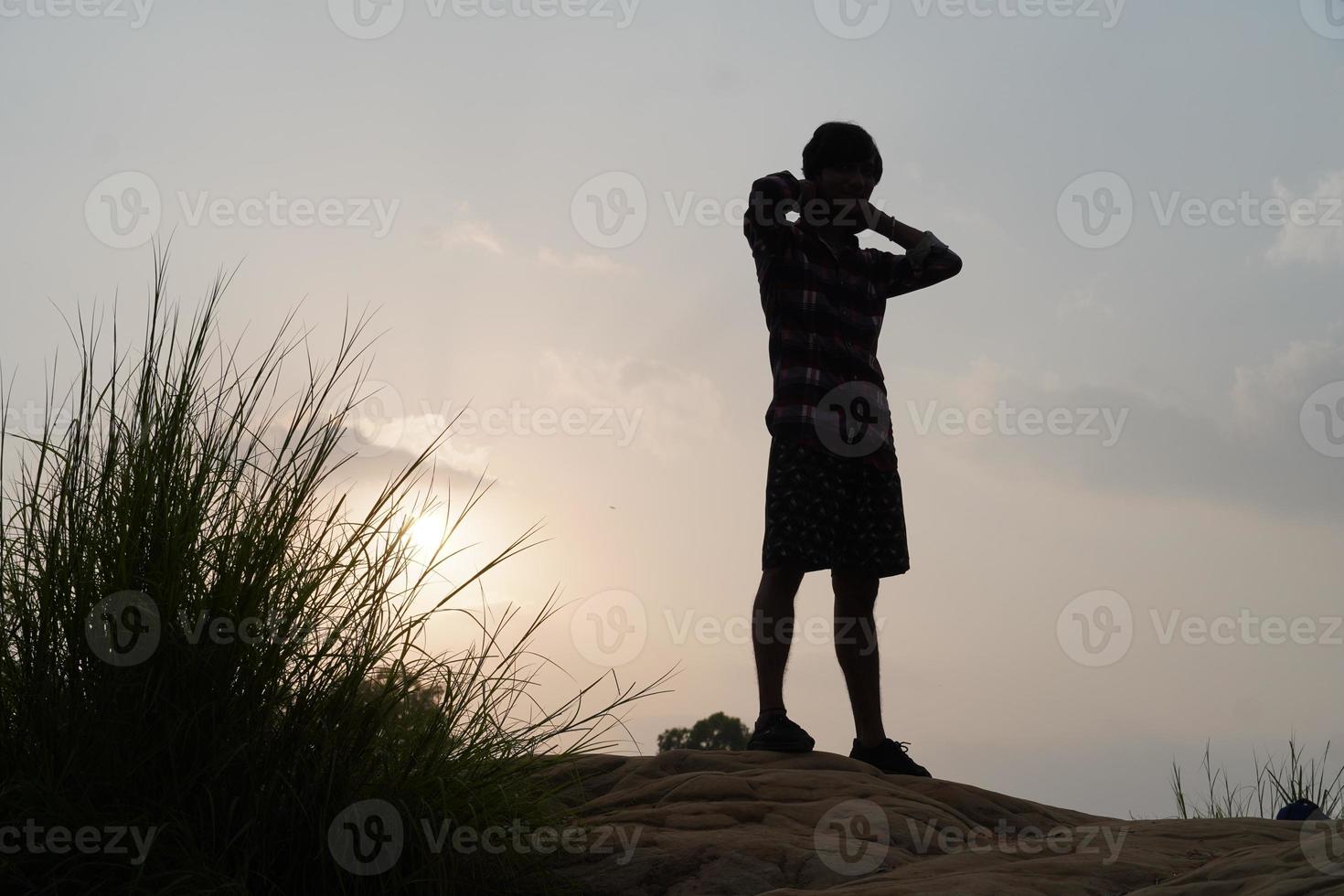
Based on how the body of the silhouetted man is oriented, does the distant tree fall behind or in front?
behind

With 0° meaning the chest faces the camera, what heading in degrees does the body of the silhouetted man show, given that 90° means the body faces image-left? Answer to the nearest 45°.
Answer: approximately 315°
